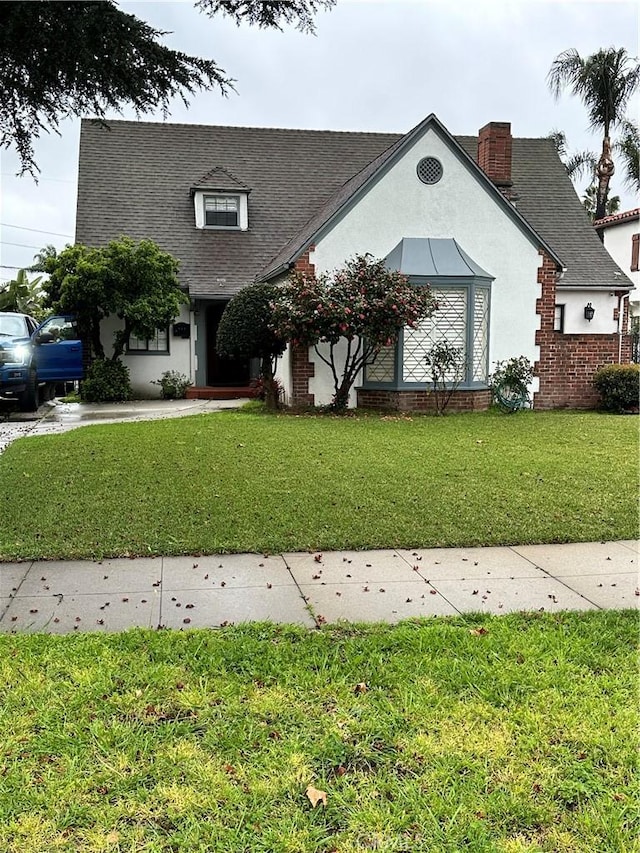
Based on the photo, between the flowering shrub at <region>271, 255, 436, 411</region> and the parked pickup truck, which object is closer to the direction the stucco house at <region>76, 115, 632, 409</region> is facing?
the flowering shrub

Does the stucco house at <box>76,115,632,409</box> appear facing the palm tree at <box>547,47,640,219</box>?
no

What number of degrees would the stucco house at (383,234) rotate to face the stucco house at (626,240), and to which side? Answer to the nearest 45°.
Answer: approximately 135° to its left

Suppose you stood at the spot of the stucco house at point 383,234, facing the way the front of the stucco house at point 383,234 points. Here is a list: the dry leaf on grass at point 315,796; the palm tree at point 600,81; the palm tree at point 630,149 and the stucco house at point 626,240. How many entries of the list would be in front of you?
1

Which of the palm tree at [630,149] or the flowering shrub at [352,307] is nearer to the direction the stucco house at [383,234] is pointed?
the flowering shrub

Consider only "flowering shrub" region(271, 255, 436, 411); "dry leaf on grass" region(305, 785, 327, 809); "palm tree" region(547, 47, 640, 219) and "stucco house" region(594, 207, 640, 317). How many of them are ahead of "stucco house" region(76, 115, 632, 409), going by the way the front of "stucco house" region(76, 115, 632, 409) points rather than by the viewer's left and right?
2

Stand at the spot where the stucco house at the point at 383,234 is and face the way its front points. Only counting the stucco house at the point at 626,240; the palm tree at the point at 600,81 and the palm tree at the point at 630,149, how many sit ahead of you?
0

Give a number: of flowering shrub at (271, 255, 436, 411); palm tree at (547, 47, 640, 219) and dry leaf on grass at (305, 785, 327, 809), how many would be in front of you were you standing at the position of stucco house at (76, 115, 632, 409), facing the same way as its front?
2

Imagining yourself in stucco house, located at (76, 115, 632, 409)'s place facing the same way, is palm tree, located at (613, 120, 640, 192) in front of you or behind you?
behind

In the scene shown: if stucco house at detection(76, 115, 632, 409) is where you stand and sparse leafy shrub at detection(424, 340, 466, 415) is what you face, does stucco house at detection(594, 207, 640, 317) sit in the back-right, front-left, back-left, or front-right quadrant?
back-left

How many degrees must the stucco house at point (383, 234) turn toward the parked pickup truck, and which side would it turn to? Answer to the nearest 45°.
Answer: approximately 45° to its right

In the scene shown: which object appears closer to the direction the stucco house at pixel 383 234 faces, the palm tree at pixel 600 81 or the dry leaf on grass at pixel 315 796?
the dry leaf on grass

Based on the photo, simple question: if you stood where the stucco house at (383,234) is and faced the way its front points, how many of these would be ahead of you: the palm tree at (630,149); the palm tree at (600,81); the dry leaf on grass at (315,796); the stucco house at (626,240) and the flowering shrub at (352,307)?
2

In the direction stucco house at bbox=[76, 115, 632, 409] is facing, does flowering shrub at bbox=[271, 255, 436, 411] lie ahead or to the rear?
ahead

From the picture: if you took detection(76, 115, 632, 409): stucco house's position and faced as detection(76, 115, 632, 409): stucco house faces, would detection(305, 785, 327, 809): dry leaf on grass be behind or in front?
in front

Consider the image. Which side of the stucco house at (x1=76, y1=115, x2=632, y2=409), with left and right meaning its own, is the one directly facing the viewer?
front
